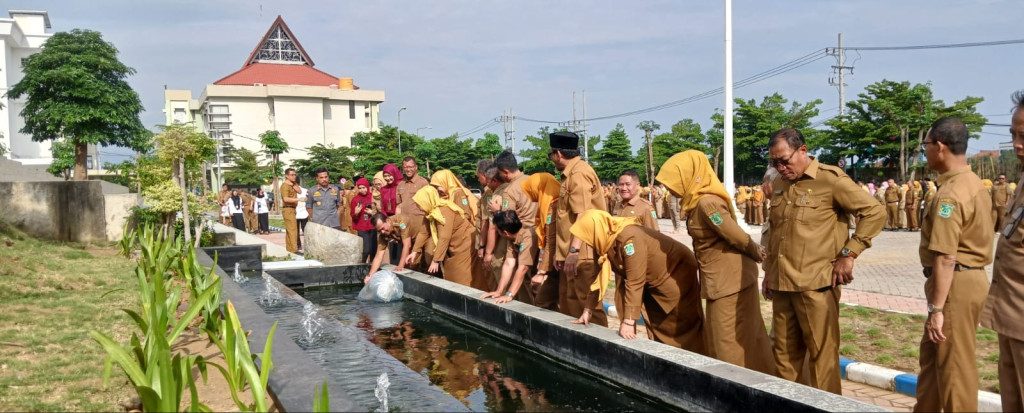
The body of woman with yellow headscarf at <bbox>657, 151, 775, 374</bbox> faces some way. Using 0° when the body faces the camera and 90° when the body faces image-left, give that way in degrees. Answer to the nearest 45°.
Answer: approximately 90°

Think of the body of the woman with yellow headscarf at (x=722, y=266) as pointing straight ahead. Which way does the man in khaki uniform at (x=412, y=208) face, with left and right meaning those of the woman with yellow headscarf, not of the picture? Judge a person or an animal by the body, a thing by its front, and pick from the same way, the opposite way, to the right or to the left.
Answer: to the left

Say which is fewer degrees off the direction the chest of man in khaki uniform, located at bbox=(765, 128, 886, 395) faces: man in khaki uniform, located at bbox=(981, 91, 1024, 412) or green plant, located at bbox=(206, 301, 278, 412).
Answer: the green plant

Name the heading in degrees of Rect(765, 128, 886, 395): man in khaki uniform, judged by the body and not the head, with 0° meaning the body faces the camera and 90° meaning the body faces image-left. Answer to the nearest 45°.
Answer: approximately 45°
